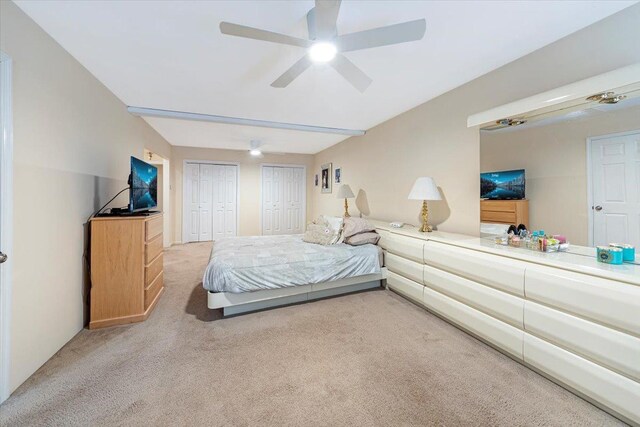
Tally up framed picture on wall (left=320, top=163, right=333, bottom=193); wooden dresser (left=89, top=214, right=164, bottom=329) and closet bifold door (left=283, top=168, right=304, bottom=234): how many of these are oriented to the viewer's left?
1

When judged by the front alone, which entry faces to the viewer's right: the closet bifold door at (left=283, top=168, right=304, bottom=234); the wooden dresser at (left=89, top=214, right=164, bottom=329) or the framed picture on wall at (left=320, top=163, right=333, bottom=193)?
the wooden dresser

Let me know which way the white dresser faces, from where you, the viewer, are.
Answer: facing the viewer and to the left of the viewer

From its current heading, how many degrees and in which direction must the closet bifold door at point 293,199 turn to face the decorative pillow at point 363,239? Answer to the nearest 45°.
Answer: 0° — it already faces it

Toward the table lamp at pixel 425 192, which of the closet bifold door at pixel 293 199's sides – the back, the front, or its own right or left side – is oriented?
front

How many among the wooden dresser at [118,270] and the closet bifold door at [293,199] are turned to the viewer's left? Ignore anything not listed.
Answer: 0

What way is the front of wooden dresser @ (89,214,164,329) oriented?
to the viewer's right

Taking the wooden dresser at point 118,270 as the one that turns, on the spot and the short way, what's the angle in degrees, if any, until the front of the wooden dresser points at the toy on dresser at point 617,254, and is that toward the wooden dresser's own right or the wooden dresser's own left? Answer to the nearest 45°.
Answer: approximately 45° to the wooden dresser's own right

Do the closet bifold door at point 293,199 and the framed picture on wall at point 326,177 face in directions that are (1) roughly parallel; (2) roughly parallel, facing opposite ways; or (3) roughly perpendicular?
roughly perpendicular

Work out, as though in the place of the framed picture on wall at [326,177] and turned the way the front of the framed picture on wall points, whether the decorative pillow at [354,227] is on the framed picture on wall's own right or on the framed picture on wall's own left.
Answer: on the framed picture on wall's own left

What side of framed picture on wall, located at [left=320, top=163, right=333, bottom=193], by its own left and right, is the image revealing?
left

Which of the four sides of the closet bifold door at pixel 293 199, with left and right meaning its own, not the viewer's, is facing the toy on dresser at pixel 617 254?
front

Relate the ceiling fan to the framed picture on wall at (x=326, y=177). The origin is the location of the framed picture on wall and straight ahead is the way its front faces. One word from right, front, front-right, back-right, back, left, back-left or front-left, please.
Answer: left

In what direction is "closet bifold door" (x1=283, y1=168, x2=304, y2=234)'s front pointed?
toward the camera

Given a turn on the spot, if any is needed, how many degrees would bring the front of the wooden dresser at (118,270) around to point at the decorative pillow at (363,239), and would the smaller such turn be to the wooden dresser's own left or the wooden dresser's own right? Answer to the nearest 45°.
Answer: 0° — it already faces it

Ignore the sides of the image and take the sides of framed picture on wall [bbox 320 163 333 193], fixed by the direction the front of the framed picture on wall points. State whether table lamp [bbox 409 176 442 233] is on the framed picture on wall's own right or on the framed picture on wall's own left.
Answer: on the framed picture on wall's own left
